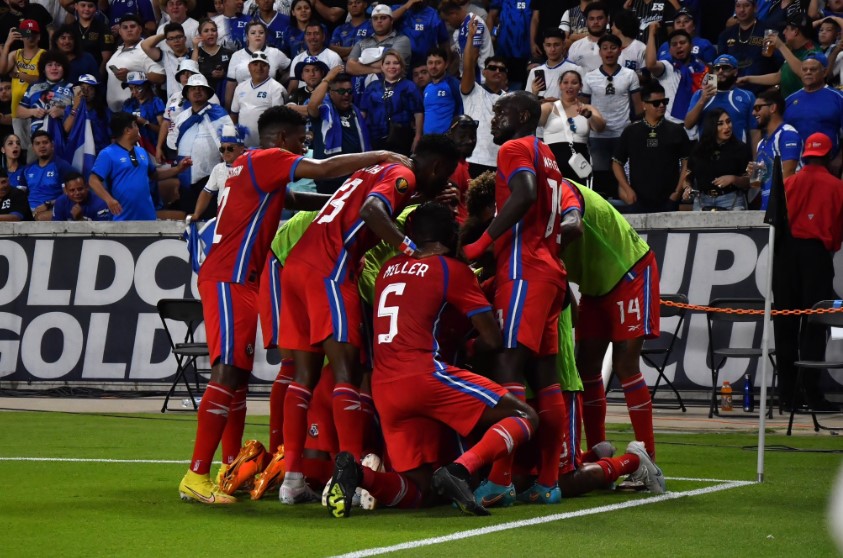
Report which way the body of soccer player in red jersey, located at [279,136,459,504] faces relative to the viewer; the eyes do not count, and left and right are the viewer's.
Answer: facing away from the viewer and to the right of the viewer

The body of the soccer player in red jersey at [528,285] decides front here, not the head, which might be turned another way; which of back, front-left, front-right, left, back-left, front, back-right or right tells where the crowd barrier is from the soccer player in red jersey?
front-right

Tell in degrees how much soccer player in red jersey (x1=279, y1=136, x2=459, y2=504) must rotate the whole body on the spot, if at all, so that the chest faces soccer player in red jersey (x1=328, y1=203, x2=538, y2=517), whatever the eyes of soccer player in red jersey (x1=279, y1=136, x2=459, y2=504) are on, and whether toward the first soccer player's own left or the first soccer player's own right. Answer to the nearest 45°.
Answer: approximately 90° to the first soccer player's own right

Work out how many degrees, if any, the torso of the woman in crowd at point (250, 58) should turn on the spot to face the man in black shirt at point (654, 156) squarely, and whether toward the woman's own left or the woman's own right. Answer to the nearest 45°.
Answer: approximately 45° to the woman's own left

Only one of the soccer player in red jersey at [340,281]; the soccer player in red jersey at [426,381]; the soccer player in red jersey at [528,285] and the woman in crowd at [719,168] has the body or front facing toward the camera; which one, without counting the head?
the woman in crowd

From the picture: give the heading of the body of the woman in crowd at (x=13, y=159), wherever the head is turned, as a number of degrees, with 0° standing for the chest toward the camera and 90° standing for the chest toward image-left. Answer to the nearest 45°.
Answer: approximately 315°

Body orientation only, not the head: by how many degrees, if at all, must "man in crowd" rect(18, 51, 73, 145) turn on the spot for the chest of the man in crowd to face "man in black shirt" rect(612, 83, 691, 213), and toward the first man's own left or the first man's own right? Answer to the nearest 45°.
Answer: approximately 45° to the first man's own left
